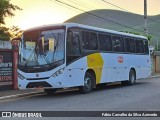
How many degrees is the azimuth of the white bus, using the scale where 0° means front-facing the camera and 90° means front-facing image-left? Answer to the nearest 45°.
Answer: approximately 45°
